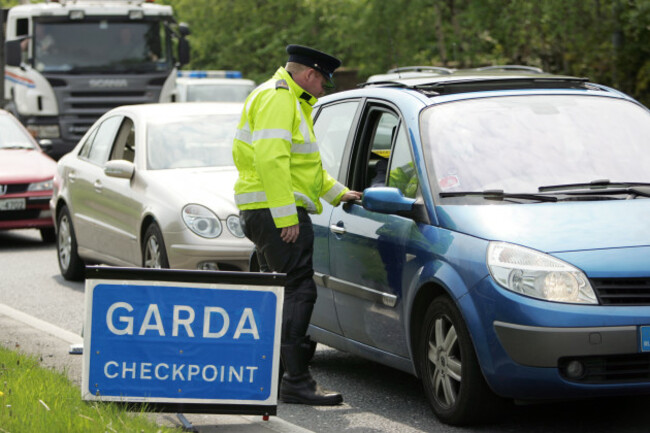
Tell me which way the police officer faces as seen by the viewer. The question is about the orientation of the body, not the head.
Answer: to the viewer's right

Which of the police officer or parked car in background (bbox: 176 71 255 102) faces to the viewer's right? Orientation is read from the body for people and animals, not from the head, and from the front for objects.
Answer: the police officer

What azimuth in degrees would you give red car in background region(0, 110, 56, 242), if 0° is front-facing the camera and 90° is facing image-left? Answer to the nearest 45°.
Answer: approximately 0°

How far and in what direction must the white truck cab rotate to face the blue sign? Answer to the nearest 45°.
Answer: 0° — it already faces it

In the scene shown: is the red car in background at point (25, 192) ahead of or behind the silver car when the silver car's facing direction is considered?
behind

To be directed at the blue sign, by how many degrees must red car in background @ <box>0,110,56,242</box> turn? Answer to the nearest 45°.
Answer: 0° — it already faces it

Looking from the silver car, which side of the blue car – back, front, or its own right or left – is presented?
back

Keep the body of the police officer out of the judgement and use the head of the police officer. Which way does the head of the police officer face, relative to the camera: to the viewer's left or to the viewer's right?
to the viewer's right

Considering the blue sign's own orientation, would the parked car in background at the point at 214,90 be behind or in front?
behind

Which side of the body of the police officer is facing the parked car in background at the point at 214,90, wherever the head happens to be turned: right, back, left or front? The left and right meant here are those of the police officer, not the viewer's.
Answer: left
